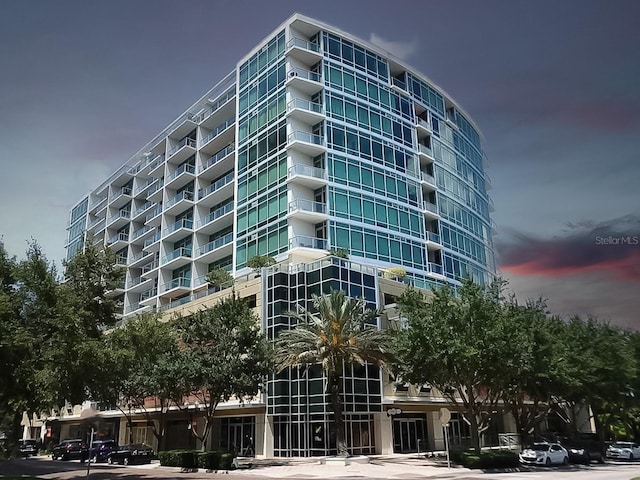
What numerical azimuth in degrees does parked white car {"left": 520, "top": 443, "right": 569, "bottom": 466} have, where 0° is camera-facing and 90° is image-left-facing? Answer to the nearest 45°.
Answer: approximately 45°

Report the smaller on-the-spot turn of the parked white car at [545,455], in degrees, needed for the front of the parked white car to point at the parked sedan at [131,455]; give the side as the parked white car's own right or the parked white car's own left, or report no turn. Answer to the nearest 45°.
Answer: approximately 45° to the parked white car's own right

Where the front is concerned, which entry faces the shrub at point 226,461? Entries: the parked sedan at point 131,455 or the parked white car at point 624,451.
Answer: the parked white car

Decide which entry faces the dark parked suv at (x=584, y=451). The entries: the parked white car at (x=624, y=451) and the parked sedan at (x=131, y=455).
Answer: the parked white car

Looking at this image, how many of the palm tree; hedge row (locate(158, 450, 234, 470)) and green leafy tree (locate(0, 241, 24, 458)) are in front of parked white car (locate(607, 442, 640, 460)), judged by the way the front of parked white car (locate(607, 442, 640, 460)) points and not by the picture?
3

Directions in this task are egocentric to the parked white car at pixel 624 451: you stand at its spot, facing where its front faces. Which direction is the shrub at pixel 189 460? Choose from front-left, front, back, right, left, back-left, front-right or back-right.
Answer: front

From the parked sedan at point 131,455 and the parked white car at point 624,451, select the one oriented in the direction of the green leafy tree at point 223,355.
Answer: the parked white car

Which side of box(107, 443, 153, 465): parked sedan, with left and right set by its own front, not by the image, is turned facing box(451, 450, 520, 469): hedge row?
back

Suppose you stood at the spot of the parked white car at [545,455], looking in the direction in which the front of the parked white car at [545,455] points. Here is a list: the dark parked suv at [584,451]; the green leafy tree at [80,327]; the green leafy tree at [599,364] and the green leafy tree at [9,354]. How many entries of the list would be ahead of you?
2

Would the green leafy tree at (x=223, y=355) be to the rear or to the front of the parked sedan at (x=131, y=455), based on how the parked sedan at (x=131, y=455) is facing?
to the rear

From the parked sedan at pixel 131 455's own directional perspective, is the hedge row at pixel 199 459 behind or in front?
behind

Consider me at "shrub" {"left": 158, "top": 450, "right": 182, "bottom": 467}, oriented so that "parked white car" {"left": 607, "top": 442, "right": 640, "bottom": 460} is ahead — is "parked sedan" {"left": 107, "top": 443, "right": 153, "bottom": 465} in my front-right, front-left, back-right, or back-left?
back-left

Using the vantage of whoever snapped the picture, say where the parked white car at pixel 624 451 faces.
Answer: facing the viewer and to the left of the viewer

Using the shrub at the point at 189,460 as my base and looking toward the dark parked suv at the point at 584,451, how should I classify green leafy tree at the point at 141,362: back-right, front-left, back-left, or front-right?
back-left

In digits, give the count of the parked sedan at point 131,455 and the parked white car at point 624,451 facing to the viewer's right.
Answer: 0

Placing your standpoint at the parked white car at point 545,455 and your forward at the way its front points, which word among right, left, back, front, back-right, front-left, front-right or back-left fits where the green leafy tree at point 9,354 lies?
front

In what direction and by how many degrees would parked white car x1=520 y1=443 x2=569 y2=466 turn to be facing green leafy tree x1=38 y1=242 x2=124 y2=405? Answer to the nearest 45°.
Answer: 0° — it already faces it

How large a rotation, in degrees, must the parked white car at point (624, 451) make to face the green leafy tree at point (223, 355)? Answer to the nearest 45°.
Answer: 0° — it already faces it

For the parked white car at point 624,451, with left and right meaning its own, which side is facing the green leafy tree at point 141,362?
front
